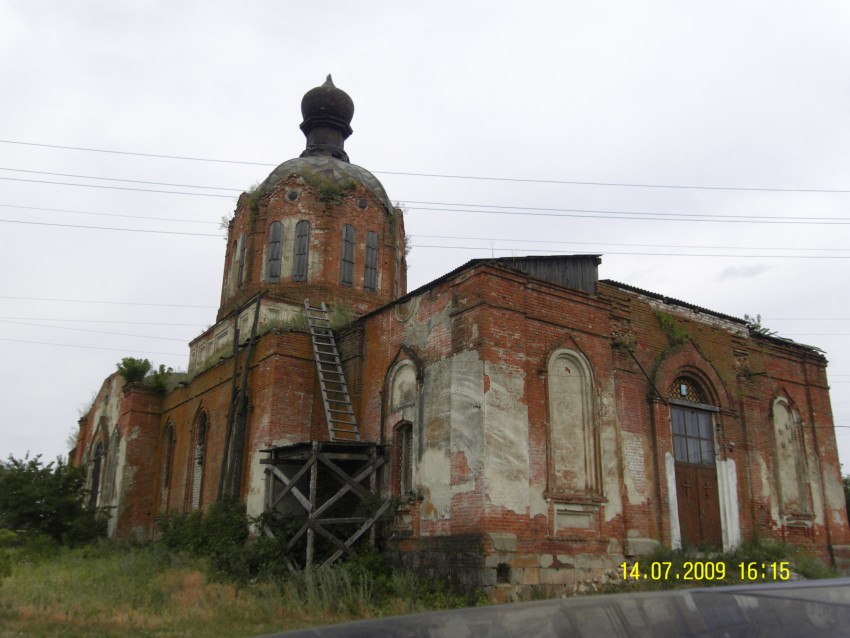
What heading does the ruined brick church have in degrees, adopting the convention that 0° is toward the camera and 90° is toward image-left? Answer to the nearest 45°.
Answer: approximately 315°
